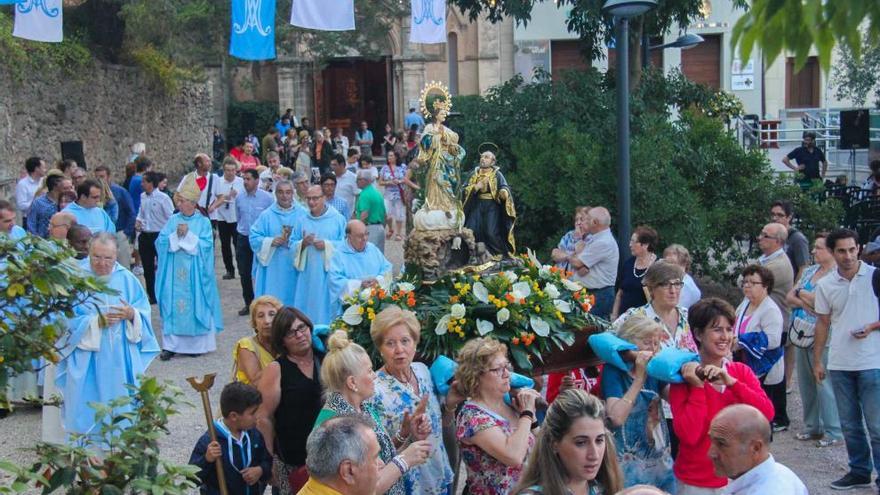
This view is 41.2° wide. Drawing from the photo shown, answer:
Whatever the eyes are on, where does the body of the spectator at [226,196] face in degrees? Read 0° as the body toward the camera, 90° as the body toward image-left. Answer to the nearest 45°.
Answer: approximately 0°

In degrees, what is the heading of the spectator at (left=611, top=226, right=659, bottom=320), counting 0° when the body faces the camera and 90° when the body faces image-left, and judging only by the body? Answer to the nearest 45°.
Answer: approximately 45°

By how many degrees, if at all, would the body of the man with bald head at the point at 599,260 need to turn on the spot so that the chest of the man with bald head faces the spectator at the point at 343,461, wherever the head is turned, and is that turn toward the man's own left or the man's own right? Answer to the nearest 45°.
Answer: approximately 90° to the man's own left

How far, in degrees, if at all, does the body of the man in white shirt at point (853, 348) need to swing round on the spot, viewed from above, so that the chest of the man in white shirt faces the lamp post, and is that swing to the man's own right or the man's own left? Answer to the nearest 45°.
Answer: approximately 135° to the man's own right

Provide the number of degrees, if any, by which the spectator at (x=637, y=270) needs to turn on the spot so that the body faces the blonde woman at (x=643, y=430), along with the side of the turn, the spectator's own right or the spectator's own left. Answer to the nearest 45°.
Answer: approximately 45° to the spectator's own left

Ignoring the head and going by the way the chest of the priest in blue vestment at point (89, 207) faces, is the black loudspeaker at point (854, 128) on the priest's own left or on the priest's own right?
on the priest's own left
